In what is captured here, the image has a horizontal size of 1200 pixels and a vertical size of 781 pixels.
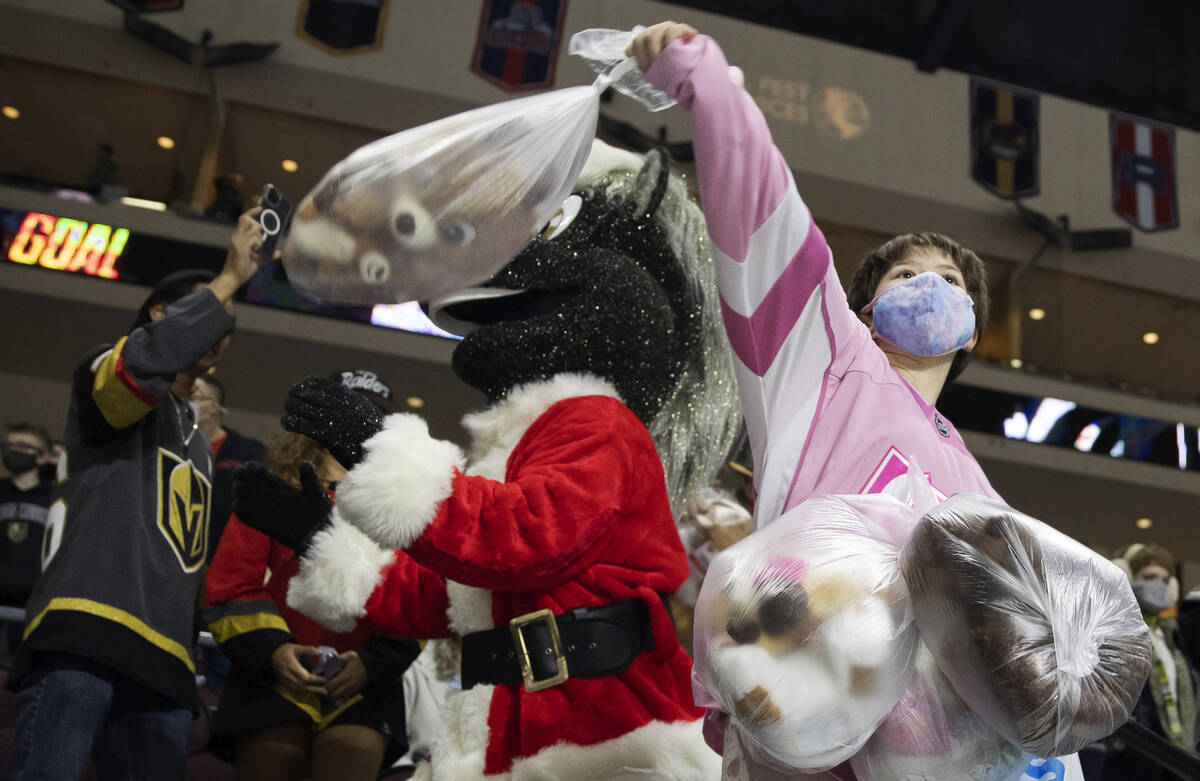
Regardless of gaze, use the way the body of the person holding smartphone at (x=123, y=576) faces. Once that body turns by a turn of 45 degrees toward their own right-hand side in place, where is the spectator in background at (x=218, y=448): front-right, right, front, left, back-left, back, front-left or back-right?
back

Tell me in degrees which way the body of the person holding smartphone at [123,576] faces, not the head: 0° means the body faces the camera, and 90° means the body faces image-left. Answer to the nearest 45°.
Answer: approximately 315°

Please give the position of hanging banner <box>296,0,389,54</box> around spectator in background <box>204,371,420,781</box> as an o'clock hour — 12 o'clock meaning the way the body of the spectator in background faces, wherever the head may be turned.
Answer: The hanging banner is roughly at 6 o'clock from the spectator in background.

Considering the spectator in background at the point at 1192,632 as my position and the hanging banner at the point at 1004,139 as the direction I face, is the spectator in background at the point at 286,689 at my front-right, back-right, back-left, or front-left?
back-left

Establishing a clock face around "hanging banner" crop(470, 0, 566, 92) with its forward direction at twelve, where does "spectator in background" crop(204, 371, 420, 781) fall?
The spectator in background is roughly at 12 o'clock from the hanging banner.

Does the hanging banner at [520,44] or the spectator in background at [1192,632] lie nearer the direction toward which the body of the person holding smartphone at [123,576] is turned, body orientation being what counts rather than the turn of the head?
the spectator in background

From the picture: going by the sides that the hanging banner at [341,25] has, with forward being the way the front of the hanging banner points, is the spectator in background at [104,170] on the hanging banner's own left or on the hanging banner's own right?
on the hanging banner's own right
